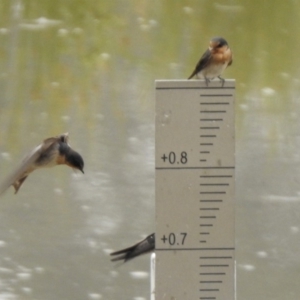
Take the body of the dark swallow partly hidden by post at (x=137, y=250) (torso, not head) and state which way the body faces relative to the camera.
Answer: to the viewer's right

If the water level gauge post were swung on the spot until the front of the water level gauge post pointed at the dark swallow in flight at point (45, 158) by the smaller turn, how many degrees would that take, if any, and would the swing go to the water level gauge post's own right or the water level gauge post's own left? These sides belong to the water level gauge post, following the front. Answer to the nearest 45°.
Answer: approximately 135° to the water level gauge post's own right

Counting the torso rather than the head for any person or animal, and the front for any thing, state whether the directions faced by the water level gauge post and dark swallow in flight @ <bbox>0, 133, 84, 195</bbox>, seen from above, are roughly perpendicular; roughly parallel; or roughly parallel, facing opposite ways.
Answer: roughly perpendicular

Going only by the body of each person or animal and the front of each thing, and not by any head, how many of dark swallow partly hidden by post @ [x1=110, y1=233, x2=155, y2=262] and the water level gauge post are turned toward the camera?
1

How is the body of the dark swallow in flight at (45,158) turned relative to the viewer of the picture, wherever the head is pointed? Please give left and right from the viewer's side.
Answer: facing to the right of the viewer

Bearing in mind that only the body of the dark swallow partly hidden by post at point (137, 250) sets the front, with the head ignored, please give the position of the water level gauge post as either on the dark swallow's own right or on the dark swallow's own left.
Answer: on the dark swallow's own right

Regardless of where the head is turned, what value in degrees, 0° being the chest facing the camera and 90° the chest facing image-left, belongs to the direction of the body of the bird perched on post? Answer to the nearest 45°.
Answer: approximately 315°

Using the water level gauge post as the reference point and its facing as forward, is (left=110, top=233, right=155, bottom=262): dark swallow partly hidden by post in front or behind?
behind
